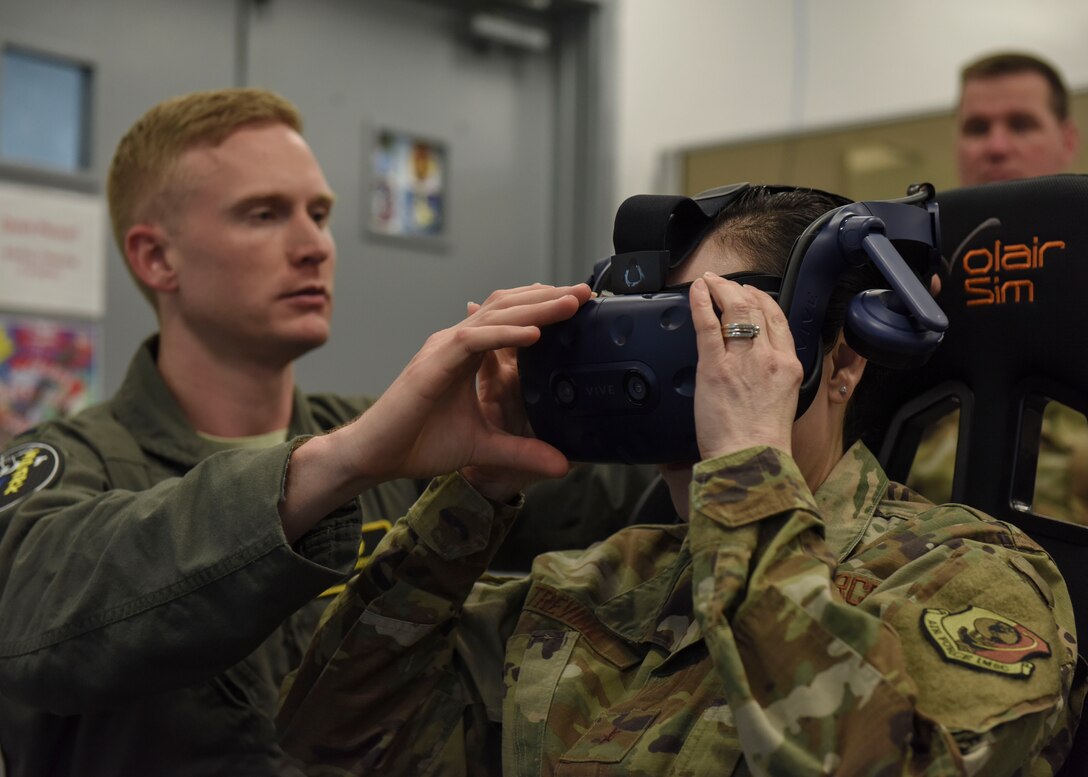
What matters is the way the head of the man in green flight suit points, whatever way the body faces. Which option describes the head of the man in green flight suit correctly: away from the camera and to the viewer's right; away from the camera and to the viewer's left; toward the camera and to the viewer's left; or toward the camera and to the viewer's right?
toward the camera and to the viewer's right

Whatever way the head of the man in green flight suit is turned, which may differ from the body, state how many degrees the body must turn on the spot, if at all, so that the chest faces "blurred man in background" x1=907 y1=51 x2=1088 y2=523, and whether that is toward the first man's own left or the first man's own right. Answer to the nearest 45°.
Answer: approximately 90° to the first man's own left

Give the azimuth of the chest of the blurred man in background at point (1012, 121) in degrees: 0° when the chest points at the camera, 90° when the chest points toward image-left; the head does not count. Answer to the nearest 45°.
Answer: approximately 45°

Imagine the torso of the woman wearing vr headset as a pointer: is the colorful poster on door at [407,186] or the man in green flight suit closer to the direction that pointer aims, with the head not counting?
the man in green flight suit

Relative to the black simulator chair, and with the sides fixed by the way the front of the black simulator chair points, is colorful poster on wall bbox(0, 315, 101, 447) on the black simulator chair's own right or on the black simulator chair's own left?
on the black simulator chair's own right

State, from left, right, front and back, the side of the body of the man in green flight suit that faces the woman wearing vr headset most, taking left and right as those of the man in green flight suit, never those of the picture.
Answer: front

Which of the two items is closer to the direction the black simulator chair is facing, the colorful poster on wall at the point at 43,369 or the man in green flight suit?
the man in green flight suit

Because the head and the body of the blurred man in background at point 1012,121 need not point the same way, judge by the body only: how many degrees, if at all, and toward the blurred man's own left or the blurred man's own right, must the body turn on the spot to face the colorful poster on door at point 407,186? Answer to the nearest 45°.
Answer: approximately 45° to the blurred man's own right

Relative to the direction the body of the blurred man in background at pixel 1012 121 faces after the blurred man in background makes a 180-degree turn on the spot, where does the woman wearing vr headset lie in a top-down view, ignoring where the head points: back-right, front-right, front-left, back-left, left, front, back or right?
back-right

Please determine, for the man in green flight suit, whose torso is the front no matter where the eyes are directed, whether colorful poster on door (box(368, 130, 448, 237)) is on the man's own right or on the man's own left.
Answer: on the man's own left

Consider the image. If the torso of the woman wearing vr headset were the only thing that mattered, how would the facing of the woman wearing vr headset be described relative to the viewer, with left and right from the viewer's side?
facing the viewer and to the left of the viewer

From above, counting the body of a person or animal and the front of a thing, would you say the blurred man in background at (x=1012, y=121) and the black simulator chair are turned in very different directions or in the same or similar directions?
same or similar directions

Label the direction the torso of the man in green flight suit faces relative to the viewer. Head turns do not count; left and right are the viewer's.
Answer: facing the viewer and to the right of the viewer

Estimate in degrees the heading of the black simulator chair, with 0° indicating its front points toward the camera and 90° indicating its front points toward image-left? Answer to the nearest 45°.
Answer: approximately 45°

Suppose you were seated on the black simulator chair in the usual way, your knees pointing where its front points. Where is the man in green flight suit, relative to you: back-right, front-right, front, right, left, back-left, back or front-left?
front-right

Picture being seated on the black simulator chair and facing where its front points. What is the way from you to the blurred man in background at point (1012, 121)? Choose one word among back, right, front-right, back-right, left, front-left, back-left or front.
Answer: back-right

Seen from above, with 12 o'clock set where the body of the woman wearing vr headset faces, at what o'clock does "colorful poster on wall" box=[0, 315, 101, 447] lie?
The colorful poster on wall is roughly at 3 o'clock from the woman wearing vr headset.
